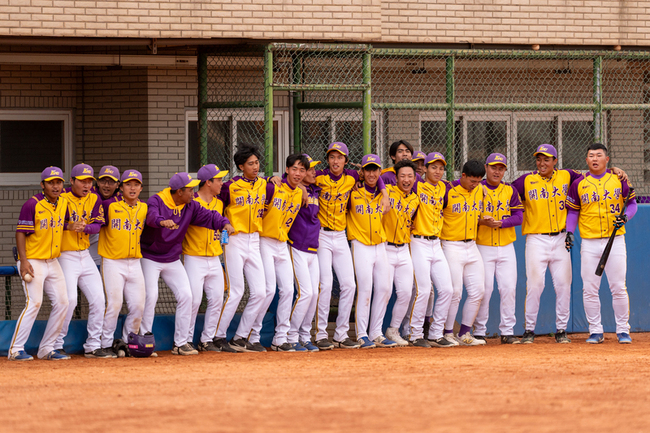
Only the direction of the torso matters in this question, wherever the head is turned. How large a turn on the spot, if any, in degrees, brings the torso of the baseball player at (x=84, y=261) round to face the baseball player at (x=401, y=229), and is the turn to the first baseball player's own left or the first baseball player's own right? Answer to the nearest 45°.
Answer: approximately 45° to the first baseball player's own left

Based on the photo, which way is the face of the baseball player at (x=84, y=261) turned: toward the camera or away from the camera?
toward the camera

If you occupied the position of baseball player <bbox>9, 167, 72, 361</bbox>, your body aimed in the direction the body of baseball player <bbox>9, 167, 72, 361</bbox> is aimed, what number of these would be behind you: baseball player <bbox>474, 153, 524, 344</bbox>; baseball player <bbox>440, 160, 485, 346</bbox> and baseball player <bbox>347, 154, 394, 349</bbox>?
0

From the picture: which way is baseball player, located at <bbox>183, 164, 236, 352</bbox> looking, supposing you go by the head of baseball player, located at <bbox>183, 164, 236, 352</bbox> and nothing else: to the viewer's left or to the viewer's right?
to the viewer's right

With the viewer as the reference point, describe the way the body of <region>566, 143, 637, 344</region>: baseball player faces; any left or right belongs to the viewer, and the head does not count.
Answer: facing the viewer

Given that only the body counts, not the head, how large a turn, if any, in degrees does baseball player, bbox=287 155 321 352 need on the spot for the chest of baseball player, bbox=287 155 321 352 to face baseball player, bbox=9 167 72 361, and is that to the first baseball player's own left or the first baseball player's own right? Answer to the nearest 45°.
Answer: approximately 135° to the first baseball player's own right

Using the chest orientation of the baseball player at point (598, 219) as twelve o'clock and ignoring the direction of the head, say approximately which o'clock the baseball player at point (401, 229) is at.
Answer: the baseball player at point (401, 229) is roughly at 2 o'clock from the baseball player at point (598, 219).

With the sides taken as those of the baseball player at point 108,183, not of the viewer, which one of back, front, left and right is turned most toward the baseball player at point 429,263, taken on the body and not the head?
left

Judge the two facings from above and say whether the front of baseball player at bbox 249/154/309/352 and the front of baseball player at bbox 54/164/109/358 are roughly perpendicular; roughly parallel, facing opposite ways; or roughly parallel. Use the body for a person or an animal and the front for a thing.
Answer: roughly parallel

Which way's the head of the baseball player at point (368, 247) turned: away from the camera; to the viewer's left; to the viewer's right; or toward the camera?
toward the camera

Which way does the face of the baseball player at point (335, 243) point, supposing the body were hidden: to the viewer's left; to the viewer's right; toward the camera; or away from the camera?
toward the camera

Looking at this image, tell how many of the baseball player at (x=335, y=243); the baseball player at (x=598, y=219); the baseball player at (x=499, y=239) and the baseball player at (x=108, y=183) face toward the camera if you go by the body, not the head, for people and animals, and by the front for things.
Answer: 4

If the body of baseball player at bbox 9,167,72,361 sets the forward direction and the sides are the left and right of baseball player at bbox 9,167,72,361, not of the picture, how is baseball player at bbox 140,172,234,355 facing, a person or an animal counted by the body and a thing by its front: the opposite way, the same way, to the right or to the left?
the same way

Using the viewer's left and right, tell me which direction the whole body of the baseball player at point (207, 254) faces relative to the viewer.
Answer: facing the viewer and to the right of the viewer

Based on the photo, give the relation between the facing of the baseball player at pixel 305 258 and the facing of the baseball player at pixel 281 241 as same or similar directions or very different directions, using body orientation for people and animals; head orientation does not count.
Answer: same or similar directions

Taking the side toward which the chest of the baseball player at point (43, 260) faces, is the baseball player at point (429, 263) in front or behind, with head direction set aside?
in front

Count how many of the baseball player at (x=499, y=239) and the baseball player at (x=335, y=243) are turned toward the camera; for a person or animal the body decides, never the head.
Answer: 2
